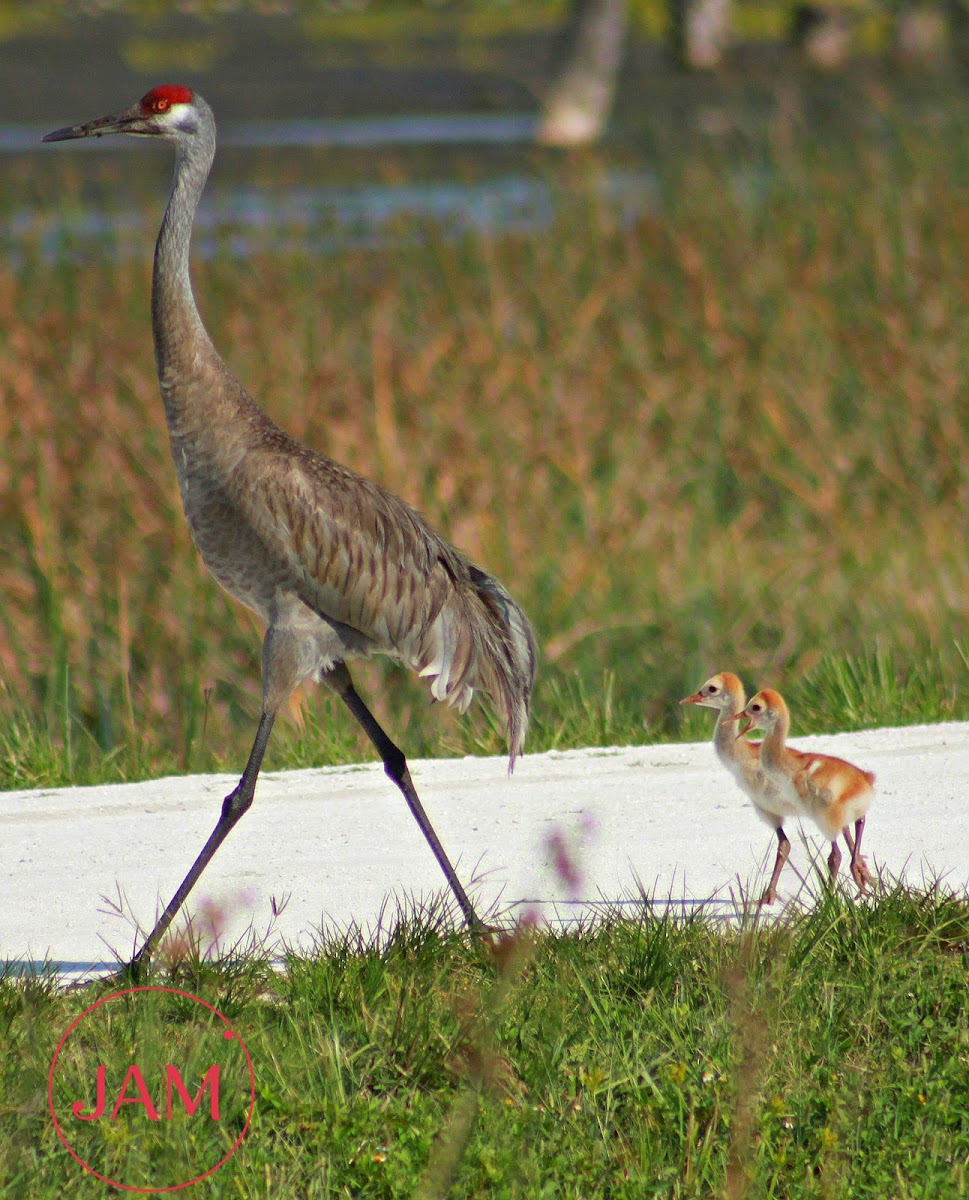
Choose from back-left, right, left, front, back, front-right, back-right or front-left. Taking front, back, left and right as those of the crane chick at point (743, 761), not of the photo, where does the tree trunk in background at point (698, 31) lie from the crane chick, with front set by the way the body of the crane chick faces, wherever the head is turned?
right

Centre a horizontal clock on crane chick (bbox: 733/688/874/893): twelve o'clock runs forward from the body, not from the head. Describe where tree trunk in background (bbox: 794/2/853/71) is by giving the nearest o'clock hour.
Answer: The tree trunk in background is roughly at 3 o'clock from the crane chick.

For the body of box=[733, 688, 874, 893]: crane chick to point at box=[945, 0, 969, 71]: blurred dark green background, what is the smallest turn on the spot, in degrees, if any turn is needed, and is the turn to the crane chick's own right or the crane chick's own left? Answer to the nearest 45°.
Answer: approximately 90° to the crane chick's own right

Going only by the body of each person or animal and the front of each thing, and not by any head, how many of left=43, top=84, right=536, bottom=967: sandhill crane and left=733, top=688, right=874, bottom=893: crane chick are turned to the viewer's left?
2

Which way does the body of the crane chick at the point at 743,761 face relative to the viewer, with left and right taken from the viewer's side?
facing to the left of the viewer

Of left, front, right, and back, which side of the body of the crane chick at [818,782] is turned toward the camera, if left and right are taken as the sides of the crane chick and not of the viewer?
left

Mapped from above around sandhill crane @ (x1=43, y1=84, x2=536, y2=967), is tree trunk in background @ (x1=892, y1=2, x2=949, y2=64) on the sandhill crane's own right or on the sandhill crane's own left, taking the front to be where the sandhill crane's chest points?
on the sandhill crane's own right

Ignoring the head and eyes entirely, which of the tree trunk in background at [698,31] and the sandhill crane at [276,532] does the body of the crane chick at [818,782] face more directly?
the sandhill crane

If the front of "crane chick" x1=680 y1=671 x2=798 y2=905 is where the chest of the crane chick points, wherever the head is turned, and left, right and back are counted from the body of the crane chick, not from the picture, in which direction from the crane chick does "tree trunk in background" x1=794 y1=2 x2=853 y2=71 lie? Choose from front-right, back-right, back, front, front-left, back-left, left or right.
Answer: right

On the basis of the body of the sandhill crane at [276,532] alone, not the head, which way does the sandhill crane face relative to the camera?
to the viewer's left
